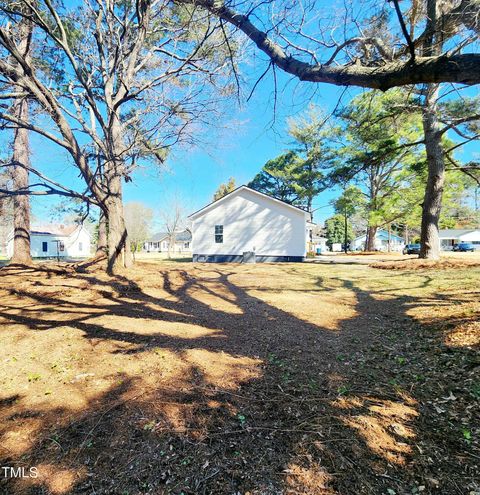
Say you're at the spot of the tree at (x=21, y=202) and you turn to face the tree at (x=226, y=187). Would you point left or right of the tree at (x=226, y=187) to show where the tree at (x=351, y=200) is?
right
